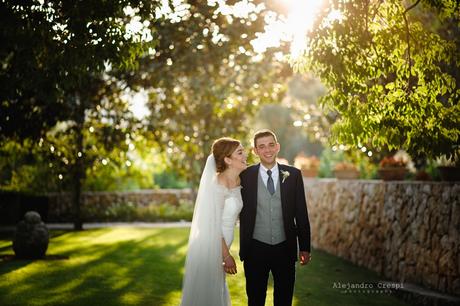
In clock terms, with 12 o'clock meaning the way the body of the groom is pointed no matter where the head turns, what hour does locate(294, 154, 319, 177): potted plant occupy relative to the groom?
The potted plant is roughly at 6 o'clock from the groom.

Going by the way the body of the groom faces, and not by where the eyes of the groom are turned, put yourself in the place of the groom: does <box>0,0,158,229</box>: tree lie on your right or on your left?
on your right

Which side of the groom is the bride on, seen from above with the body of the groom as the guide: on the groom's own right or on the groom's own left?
on the groom's own right

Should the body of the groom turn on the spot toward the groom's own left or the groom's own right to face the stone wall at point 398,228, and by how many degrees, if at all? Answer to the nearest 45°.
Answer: approximately 135° to the groom's own left

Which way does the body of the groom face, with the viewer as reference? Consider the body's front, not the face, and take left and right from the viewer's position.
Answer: facing the viewer

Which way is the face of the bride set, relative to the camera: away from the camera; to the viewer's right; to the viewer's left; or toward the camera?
to the viewer's right

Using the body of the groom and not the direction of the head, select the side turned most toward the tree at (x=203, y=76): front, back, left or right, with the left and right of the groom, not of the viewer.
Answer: back

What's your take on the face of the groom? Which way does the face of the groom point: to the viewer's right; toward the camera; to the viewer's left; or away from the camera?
toward the camera

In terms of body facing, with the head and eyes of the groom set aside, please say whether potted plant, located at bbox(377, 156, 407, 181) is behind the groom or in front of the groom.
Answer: behind
